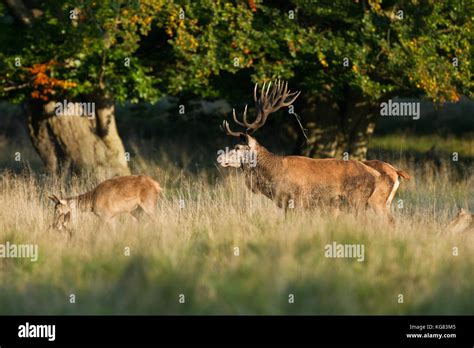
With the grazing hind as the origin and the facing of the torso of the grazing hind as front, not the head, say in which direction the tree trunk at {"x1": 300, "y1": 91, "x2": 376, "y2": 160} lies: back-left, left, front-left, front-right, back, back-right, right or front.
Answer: back-right

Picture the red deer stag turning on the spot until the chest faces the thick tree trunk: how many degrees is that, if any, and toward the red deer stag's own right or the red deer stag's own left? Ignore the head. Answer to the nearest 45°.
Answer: approximately 45° to the red deer stag's own right

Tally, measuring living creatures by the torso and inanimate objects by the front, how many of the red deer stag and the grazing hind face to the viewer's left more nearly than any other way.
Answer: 2

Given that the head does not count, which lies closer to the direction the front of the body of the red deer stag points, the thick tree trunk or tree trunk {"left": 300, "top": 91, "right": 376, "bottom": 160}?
the thick tree trunk

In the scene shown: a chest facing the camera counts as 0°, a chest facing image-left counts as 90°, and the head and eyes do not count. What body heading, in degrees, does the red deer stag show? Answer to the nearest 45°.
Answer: approximately 90°

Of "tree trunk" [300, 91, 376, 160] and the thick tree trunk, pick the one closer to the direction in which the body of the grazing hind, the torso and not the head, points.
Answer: the thick tree trunk

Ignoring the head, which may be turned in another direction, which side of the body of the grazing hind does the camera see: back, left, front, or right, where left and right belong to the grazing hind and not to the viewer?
left

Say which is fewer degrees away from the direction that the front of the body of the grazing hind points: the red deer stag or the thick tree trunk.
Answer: the thick tree trunk

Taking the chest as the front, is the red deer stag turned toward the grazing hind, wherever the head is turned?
yes

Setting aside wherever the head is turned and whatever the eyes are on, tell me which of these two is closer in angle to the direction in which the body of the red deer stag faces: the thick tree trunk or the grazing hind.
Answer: the grazing hind

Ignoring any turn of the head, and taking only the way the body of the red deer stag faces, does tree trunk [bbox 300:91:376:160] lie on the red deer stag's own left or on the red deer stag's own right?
on the red deer stag's own right

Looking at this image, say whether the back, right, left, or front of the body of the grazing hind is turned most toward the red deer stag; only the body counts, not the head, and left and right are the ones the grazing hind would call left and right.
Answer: back

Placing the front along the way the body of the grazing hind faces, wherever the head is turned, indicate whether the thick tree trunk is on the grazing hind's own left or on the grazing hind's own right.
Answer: on the grazing hind's own right
